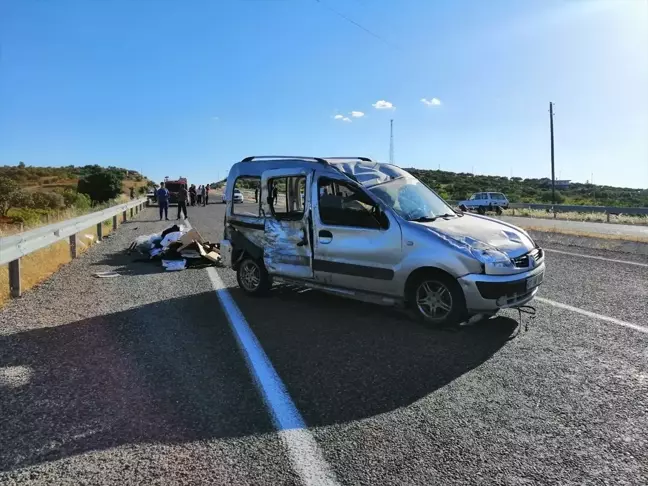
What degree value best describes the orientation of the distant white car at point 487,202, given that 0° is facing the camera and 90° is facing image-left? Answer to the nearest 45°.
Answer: approximately 135°

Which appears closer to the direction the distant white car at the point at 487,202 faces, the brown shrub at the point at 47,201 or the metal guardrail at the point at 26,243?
the brown shrub

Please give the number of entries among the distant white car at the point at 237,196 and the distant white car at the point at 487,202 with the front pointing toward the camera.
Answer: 1

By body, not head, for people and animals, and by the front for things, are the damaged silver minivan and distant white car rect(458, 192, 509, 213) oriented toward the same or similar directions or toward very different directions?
very different directions

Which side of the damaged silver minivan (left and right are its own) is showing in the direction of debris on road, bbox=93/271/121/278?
back

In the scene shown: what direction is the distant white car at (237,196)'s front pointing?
toward the camera

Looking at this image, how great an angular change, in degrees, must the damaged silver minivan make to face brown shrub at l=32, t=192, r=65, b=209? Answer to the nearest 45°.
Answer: approximately 180°

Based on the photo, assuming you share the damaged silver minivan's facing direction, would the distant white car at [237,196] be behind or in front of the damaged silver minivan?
behind

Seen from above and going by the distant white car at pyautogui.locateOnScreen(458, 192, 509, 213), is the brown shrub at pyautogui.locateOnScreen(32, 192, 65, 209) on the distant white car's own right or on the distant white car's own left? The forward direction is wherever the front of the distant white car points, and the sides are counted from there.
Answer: on the distant white car's own left

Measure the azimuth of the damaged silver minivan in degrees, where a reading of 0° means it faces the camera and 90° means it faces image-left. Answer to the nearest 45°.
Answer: approximately 315°

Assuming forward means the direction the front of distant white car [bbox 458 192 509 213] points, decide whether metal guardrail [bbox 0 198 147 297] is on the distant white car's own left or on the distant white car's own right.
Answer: on the distant white car's own left

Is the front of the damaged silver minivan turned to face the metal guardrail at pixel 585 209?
no

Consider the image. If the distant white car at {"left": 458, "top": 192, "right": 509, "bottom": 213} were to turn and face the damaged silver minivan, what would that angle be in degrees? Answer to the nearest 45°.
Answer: approximately 135° to its left

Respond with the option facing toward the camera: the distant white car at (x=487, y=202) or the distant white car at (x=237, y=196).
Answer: the distant white car at (x=237, y=196)

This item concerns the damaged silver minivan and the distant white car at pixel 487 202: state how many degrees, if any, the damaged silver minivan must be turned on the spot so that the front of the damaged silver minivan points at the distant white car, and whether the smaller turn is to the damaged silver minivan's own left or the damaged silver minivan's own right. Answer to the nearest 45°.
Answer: approximately 135° to the damaged silver minivan's own left

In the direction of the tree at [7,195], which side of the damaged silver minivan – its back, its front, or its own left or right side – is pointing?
back

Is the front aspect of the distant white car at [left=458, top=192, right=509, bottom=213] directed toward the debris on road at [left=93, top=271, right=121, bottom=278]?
no
